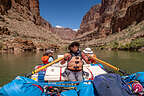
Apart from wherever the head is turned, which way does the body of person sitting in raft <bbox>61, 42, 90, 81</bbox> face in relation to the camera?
toward the camera
